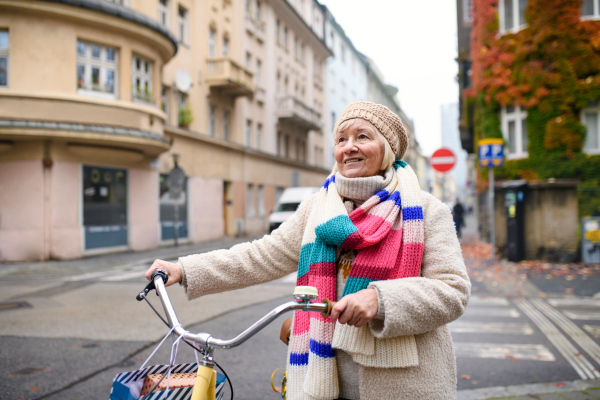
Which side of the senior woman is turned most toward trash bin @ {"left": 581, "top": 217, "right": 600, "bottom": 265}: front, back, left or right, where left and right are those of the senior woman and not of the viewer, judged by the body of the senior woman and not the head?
back

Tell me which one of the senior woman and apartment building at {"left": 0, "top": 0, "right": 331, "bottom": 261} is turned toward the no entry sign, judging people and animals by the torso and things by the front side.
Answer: the apartment building

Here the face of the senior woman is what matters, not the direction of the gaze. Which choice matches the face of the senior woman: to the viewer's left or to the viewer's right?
to the viewer's left

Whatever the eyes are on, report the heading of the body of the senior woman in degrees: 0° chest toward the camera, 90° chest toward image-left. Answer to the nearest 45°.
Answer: approximately 45°

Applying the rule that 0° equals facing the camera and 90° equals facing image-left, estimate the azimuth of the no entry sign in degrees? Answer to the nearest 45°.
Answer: approximately 0°

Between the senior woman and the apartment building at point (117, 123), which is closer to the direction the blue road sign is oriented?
the senior woman

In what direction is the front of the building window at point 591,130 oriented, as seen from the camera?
facing the viewer and to the left of the viewer

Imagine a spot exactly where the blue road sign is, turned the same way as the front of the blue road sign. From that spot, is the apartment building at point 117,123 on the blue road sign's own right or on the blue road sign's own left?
on the blue road sign's own right

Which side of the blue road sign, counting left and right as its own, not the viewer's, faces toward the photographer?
front

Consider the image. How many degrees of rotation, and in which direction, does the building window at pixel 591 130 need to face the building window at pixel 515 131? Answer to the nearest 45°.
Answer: approximately 45° to its right

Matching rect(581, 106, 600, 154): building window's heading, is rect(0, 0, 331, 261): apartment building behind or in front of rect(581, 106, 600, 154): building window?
in front

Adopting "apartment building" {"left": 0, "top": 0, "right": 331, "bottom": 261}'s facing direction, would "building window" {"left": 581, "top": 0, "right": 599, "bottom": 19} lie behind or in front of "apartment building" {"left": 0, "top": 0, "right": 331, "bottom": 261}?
in front
